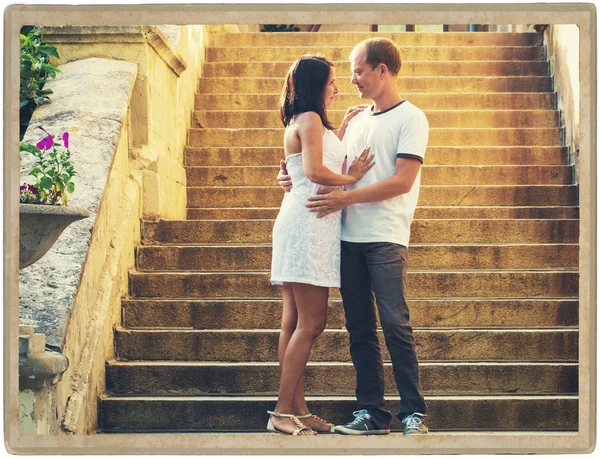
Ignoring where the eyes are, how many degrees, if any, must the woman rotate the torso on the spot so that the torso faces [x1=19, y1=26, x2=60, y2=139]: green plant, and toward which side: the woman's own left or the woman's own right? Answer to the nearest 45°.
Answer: approximately 135° to the woman's own left

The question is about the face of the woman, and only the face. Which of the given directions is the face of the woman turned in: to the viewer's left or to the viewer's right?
to the viewer's right

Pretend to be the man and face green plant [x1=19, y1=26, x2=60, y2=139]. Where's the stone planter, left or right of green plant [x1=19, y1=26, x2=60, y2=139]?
left

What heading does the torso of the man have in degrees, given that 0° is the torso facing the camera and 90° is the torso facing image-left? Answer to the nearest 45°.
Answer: approximately 45°

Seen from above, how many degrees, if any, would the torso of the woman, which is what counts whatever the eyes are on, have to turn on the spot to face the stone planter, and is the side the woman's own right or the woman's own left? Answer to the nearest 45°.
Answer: approximately 180°

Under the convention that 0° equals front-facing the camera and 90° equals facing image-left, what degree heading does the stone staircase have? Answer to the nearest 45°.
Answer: approximately 0°

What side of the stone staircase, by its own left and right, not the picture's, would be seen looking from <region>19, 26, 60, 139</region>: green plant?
right

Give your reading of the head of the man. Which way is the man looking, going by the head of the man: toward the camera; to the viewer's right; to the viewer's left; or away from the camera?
to the viewer's left

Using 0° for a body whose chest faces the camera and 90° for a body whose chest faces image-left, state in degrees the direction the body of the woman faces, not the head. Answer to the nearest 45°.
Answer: approximately 270°

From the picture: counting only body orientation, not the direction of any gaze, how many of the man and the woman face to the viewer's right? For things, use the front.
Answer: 1
